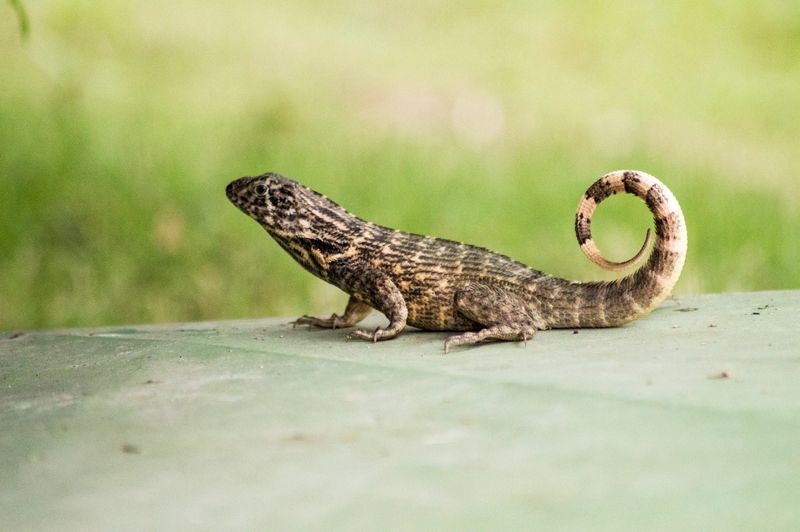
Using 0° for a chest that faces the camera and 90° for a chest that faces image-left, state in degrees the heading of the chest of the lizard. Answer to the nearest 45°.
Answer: approximately 90°
